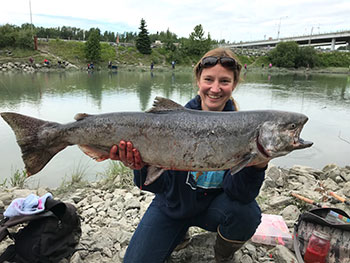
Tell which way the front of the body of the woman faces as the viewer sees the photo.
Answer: toward the camera

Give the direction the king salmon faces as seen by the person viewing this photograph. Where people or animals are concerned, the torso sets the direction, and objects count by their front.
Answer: facing to the right of the viewer

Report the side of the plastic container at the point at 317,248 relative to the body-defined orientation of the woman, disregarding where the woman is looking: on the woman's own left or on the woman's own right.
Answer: on the woman's own left

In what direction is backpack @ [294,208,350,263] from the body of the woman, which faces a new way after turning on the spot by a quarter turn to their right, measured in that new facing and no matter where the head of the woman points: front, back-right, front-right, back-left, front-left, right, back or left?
back

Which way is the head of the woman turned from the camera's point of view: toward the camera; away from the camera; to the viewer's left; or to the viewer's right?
toward the camera

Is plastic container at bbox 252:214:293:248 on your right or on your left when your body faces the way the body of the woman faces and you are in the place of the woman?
on your left

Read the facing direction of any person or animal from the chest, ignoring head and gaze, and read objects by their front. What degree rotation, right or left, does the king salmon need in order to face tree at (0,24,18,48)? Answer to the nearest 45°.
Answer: approximately 135° to its left

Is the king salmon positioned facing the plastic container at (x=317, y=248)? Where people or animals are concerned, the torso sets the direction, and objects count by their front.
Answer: yes
